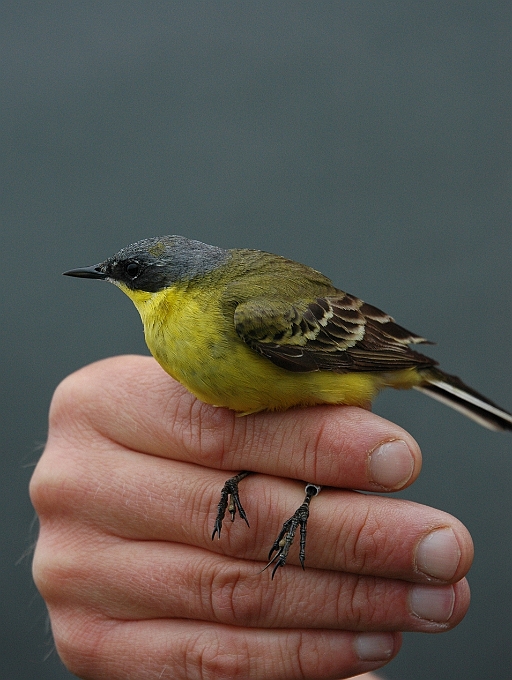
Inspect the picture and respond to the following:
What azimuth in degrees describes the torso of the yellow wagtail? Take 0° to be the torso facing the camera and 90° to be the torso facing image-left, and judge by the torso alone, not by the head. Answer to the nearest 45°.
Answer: approximately 90°
